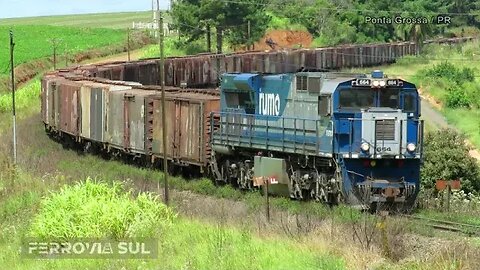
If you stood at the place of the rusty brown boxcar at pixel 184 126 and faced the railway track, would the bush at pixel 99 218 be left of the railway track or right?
right

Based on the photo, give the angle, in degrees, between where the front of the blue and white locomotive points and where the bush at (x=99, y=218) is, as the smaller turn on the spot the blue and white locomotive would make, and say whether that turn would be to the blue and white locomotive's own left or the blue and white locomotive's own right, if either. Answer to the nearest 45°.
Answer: approximately 90° to the blue and white locomotive's own right

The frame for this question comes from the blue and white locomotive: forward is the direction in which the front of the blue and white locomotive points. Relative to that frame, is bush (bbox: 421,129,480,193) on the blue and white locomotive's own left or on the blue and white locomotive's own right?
on the blue and white locomotive's own left

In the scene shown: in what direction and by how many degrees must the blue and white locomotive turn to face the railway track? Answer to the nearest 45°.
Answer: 0° — it already faces it

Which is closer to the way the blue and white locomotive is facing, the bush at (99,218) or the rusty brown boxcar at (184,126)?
the bush

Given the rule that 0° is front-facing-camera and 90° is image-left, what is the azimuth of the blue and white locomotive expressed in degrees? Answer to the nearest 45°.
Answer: approximately 315°

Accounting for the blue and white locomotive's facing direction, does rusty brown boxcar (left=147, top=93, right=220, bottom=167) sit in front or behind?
behind
